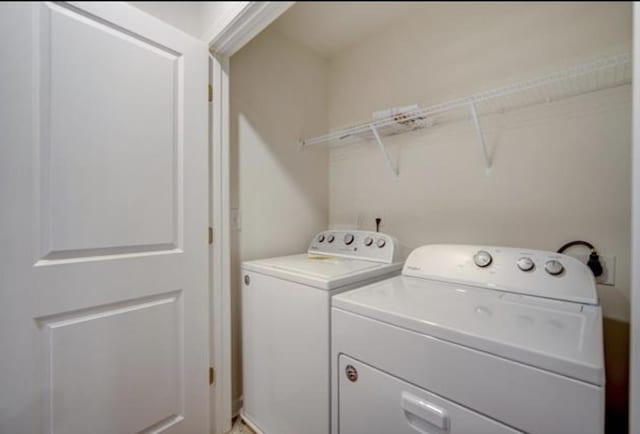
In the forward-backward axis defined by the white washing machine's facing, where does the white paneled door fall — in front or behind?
in front

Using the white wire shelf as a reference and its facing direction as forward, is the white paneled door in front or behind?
in front

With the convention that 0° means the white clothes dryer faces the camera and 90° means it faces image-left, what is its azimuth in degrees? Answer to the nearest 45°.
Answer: approximately 45°

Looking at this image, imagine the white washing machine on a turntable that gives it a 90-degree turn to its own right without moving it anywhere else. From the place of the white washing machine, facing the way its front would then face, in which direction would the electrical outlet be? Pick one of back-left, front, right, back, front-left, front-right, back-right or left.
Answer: back-right

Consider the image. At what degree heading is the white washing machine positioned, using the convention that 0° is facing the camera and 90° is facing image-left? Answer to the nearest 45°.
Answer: approximately 45°

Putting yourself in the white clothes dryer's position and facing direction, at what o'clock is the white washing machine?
The white washing machine is roughly at 2 o'clock from the white clothes dryer.

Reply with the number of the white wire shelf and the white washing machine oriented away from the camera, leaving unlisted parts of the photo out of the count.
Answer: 0

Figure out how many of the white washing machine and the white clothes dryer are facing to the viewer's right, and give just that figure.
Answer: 0

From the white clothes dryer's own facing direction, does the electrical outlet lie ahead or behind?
behind

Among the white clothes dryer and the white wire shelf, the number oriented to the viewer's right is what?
0

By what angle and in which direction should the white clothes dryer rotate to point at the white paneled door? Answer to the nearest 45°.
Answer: approximately 45° to its right
